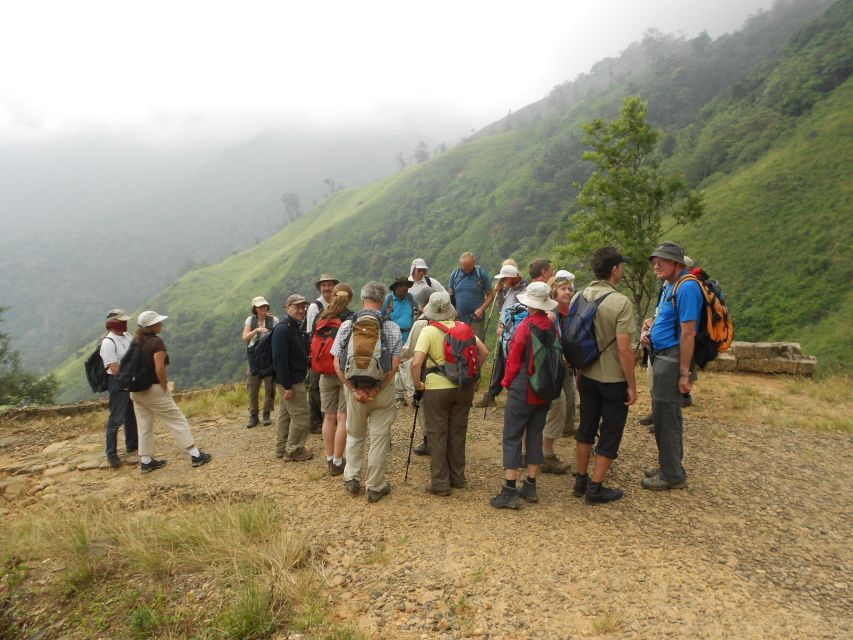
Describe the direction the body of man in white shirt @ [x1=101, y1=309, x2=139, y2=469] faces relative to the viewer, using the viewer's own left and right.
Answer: facing the viewer and to the right of the viewer

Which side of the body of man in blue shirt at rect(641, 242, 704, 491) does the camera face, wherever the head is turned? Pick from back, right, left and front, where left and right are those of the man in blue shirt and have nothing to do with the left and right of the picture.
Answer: left

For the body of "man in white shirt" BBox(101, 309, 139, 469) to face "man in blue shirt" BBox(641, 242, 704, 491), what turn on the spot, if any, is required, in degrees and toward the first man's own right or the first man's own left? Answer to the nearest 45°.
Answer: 0° — they already face them

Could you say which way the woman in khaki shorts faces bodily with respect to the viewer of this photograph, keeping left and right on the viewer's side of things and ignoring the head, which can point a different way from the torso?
facing away from the viewer and to the right of the viewer

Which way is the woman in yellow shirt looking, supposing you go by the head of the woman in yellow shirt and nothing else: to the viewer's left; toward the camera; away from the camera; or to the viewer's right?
away from the camera

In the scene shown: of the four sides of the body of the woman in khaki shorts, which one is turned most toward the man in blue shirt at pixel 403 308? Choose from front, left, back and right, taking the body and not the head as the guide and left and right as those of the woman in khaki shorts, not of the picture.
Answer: front

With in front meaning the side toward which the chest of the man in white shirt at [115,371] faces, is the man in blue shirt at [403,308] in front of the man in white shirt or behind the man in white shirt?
in front

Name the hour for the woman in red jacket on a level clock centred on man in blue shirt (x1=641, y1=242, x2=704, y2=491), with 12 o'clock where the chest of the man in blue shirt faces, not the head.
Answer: The woman in red jacket is roughly at 11 o'clock from the man in blue shirt.

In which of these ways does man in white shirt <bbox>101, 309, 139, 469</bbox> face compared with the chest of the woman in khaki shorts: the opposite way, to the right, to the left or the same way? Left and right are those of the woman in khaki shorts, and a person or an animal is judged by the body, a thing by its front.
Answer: to the right

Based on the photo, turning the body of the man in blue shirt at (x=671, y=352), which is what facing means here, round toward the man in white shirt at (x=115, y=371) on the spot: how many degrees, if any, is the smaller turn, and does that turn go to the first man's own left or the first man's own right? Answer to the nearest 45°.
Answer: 0° — they already face them

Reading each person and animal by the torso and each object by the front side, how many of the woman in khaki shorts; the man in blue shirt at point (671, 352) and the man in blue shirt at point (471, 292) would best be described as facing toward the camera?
1

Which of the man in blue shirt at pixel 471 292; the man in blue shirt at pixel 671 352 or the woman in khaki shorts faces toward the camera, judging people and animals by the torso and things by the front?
the man in blue shirt at pixel 471 292
